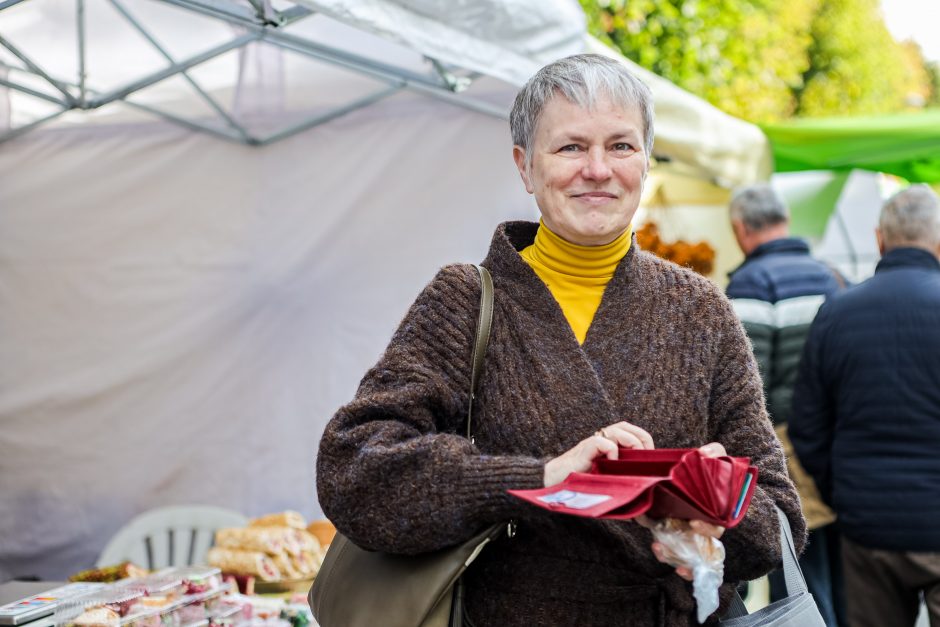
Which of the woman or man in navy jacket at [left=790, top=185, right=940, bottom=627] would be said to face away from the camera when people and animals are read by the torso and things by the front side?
the man in navy jacket

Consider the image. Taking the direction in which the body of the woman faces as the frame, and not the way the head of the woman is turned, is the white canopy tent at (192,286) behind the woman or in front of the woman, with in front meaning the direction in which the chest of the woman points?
behind

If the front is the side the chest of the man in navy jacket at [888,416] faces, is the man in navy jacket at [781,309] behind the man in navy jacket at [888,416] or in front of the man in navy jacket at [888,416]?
in front

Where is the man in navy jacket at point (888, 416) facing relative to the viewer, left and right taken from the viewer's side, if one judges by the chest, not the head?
facing away from the viewer

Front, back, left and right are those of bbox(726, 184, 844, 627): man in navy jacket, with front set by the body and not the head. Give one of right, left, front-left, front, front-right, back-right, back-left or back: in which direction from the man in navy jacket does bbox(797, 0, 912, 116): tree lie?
front-right

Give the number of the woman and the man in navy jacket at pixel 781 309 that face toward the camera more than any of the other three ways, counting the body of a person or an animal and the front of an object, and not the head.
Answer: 1

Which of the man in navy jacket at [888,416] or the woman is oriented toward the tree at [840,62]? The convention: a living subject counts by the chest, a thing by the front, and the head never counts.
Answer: the man in navy jacket

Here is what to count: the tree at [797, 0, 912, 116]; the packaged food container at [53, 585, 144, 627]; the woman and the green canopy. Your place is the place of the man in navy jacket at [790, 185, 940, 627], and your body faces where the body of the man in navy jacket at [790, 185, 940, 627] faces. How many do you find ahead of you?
2

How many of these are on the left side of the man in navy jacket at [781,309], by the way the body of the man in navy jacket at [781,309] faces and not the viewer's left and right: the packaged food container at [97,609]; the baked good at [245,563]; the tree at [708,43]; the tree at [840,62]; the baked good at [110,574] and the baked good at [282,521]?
4

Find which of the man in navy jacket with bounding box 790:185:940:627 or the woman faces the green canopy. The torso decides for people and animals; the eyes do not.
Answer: the man in navy jacket

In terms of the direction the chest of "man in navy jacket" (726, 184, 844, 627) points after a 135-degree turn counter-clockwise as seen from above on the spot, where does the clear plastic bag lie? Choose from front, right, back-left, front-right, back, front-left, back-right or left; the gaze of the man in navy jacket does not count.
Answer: front

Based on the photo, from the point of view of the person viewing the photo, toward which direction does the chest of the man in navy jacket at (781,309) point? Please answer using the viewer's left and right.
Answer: facing away from the viewer and to the left of the viewer
